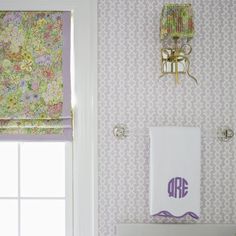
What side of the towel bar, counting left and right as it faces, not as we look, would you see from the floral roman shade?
right

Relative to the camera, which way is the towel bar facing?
toward the camera

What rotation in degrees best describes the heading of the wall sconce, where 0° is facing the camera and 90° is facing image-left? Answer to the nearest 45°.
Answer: approximately 0°

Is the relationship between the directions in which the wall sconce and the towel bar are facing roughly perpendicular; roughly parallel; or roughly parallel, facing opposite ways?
roughly parallel

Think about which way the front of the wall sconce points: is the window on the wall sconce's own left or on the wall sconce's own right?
on the wall sconce's own right

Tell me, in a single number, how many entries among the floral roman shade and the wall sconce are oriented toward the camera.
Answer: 2

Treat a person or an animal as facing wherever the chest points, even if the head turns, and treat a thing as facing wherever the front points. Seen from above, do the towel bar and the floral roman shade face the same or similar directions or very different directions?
same or similar directions

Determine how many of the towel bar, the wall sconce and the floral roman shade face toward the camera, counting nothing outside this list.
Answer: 3

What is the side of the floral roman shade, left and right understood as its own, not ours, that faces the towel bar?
left

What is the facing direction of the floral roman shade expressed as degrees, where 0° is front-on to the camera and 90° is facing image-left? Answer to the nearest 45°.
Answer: approximately 0°

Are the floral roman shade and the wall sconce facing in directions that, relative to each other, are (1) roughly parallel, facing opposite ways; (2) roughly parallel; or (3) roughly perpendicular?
roughly parallel
